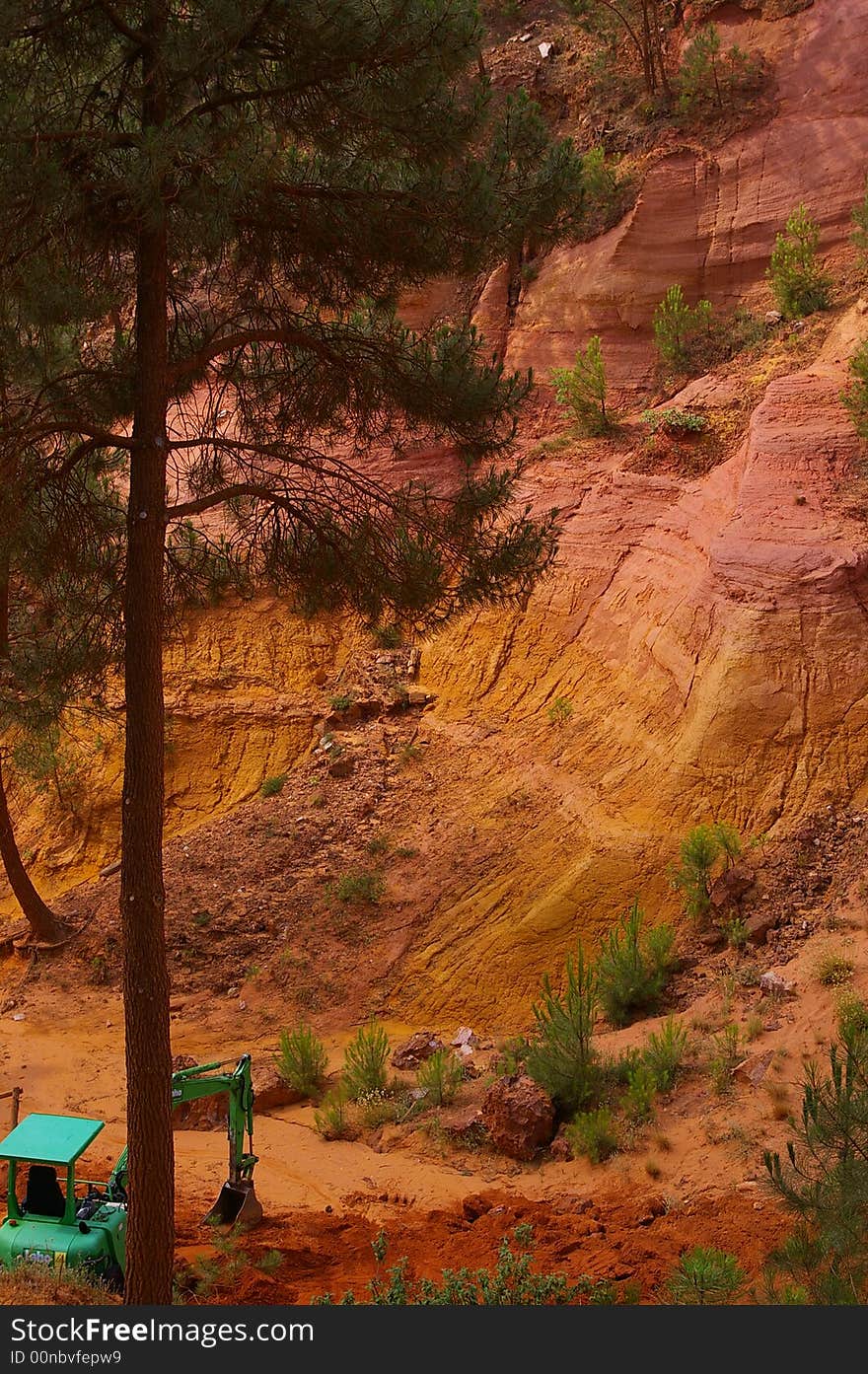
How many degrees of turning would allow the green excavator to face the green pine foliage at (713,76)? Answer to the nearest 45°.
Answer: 0° — it already faces it

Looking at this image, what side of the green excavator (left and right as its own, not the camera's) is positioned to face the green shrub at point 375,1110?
front

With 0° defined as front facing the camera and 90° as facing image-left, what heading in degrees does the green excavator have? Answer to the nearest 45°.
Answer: approximately 225°

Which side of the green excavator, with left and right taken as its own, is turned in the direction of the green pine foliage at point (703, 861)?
front

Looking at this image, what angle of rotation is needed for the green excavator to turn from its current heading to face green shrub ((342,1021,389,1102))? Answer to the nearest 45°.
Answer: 0° — it already faces it

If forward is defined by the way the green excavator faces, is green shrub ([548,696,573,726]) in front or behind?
in front

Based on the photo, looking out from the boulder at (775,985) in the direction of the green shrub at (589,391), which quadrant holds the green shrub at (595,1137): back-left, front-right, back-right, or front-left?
back-left

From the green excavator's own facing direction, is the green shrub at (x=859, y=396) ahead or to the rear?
ahead
